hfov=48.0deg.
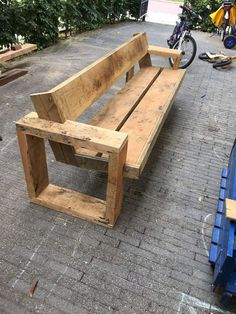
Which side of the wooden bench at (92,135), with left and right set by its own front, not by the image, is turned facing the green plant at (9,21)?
back

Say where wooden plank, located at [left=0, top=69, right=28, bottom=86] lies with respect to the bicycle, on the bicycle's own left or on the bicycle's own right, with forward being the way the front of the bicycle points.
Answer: on the bicycle's own right

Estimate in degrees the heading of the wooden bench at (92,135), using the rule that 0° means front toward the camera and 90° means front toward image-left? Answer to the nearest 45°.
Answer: approximately 315°

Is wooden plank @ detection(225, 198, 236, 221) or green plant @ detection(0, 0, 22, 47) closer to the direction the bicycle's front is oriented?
the wooden plank

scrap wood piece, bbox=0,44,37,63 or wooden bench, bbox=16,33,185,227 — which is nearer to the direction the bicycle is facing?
the wooden bench

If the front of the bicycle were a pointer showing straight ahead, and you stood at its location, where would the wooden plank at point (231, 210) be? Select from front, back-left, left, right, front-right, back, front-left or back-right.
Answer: front-right

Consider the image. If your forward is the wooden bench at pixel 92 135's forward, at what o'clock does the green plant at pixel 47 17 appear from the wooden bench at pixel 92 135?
The green plant is roughly at 7 o'clock from the wooden bench.

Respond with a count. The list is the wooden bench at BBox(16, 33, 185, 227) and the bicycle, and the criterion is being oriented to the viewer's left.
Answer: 0

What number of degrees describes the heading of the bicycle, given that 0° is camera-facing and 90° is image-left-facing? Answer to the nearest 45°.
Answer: approximately 315°
